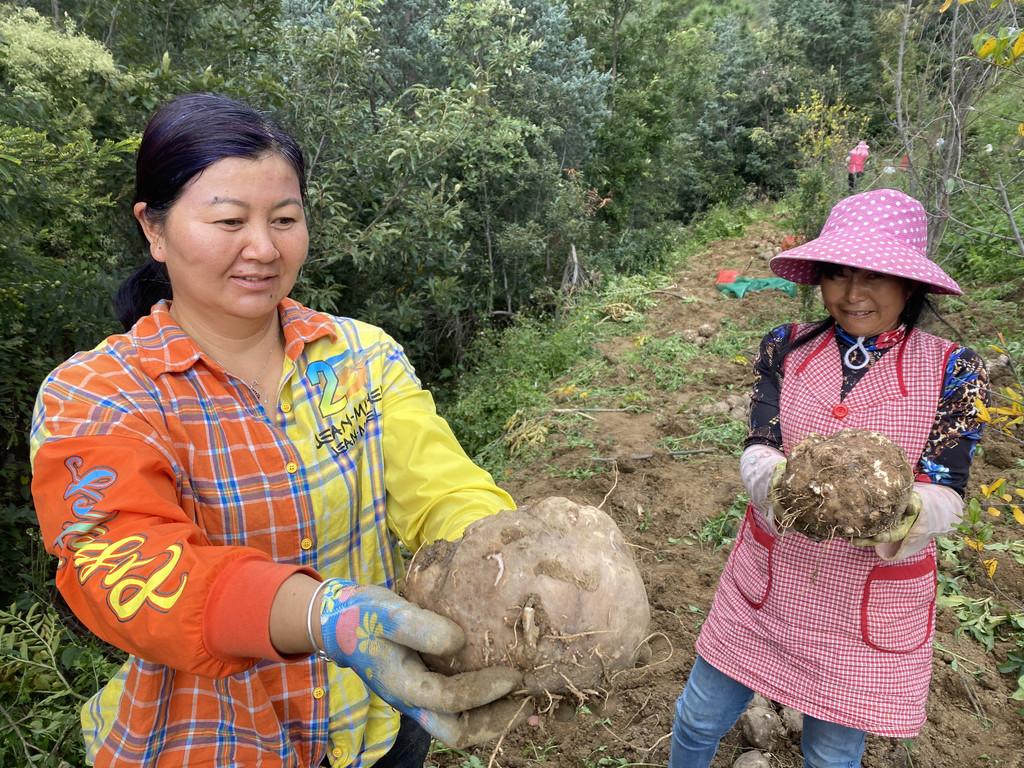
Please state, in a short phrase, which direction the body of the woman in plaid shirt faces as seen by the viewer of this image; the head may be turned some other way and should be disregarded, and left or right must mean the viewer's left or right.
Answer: facing the viewer and to the right of the viewer

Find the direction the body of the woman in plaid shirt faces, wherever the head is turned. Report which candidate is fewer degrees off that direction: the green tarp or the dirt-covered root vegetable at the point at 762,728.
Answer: the dirt-covered root vegetable

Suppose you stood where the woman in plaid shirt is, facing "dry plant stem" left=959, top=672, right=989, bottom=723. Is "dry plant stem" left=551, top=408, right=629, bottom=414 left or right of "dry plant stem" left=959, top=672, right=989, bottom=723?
left

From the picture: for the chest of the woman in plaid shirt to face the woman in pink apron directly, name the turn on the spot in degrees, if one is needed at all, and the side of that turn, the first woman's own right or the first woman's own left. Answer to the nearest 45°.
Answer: approximately 45° to the first woman's own left

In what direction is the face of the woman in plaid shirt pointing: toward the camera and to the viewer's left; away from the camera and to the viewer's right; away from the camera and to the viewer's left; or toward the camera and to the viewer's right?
toward the camera and to the viewer's right

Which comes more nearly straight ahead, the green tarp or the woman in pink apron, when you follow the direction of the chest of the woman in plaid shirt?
the woman in pink apron

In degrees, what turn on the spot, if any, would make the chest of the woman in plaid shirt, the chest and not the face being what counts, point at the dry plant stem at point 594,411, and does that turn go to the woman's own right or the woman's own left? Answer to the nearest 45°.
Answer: approximately 90° to the woman's own left

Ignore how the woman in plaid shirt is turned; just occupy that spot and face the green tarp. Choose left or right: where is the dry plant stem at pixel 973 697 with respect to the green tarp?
right

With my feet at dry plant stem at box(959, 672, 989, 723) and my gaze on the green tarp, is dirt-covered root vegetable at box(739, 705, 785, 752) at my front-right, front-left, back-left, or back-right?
back-left

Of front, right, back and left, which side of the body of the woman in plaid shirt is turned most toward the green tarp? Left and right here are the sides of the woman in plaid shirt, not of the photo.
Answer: left
